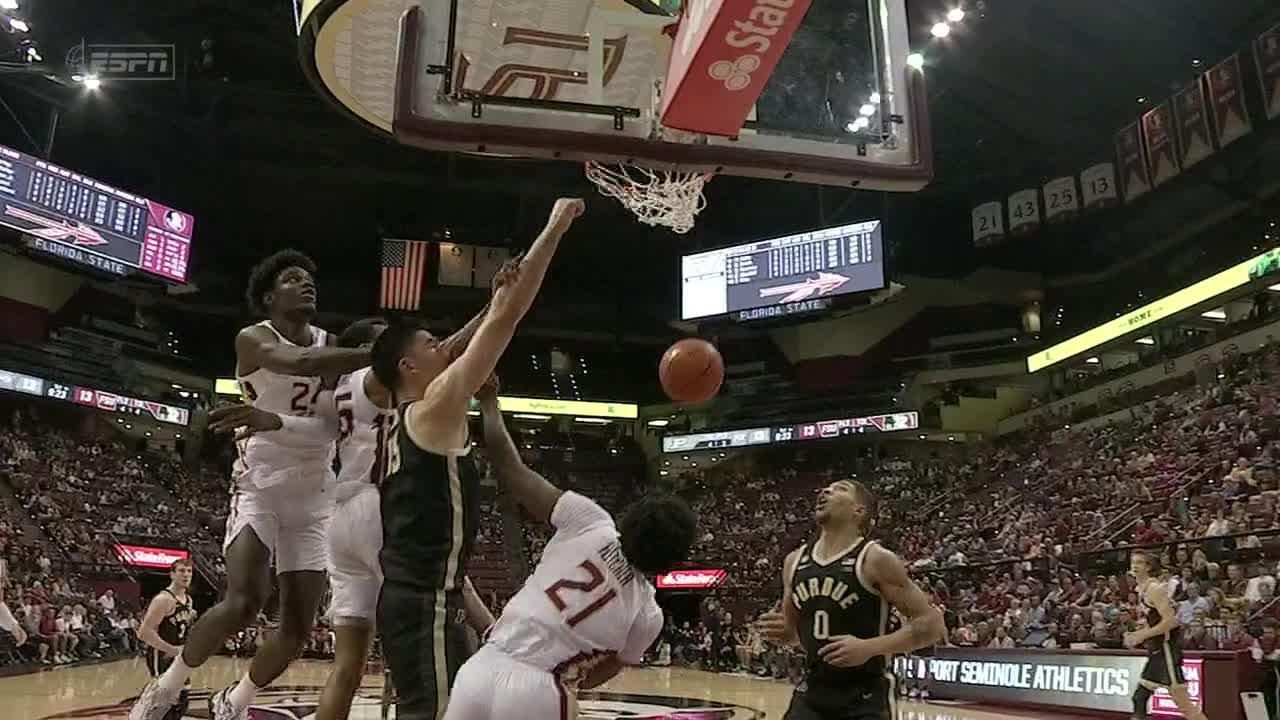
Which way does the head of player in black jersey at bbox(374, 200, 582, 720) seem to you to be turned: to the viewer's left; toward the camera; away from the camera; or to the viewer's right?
to the viewer's right

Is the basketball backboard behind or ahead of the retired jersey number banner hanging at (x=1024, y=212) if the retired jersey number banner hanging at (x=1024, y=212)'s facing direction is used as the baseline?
ahead

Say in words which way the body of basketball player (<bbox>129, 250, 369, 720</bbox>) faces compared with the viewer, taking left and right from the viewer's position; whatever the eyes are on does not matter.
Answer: facing the viewer and to the right of the viewer

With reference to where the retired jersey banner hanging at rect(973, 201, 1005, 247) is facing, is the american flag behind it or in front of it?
in front

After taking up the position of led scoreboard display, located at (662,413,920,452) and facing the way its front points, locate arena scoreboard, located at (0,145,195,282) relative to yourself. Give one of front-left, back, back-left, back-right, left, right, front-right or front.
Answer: front-right

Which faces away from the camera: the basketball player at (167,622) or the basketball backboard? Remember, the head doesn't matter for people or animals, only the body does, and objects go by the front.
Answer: the basketball backboard

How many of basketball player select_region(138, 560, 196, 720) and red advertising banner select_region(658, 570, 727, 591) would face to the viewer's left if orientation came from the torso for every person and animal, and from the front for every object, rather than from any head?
0

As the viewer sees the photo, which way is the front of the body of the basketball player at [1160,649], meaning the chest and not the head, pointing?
to the viewer's left

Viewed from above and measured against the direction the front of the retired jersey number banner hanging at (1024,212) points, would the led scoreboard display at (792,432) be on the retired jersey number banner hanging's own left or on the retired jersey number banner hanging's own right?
on the retired jersey number banner hanging's own right

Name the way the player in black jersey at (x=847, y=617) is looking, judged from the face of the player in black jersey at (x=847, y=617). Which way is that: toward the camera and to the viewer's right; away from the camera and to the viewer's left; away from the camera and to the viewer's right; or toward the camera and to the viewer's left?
toward the camera and to the viewer's left

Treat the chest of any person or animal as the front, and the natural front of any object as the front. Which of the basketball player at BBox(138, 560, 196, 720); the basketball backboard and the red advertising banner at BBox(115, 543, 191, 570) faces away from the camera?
the basketball backboard

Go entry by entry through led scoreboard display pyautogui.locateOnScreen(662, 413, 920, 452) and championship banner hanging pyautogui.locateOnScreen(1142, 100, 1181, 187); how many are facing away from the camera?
0

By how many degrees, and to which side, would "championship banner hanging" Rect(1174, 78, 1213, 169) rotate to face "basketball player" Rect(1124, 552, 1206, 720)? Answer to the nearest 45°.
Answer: approximately 45° to its left

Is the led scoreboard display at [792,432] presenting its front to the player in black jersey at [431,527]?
yes
